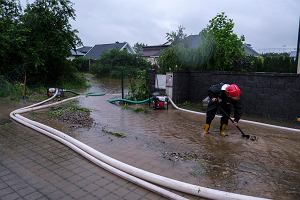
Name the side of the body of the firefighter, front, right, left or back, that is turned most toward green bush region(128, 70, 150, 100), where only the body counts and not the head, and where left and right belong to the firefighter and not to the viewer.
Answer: back

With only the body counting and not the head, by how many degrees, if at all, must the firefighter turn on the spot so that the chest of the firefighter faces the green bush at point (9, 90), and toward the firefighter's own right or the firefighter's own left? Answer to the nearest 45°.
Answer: approximately 135° to the firefighter's own right

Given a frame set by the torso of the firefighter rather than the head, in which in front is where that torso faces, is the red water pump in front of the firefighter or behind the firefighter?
behind

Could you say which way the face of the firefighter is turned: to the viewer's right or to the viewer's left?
to the viewer's right

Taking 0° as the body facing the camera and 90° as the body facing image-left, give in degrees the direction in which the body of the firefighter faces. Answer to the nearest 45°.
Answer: approximately 315°

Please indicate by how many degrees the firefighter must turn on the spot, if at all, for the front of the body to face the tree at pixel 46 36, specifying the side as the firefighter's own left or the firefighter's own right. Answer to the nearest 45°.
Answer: approximately 180°

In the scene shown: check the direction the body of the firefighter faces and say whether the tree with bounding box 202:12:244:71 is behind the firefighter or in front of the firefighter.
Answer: behind

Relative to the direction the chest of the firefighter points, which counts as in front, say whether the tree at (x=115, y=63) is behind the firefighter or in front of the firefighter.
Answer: behind
